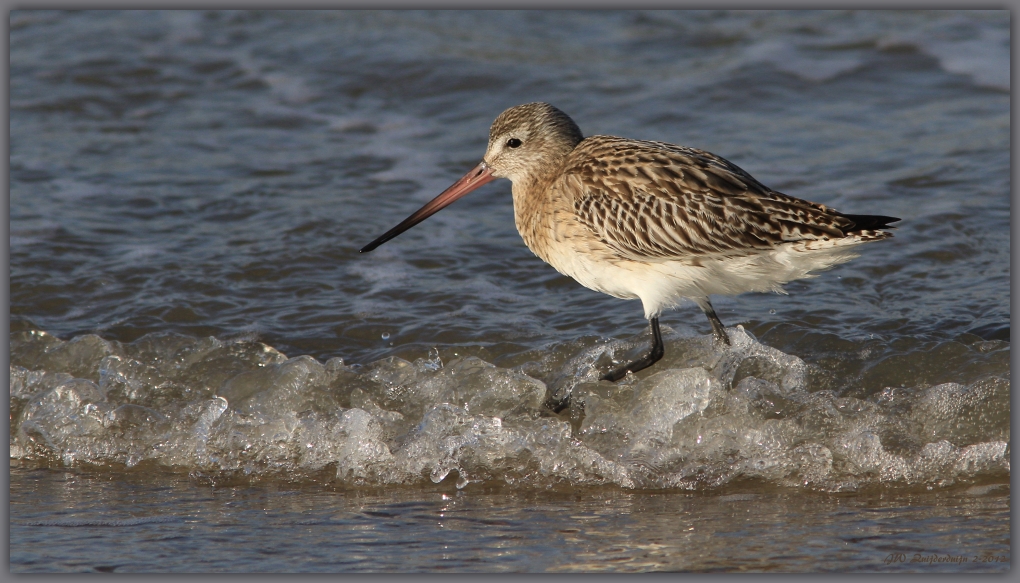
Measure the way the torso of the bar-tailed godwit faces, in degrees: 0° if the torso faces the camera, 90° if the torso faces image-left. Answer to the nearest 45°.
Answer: approximately 90°
